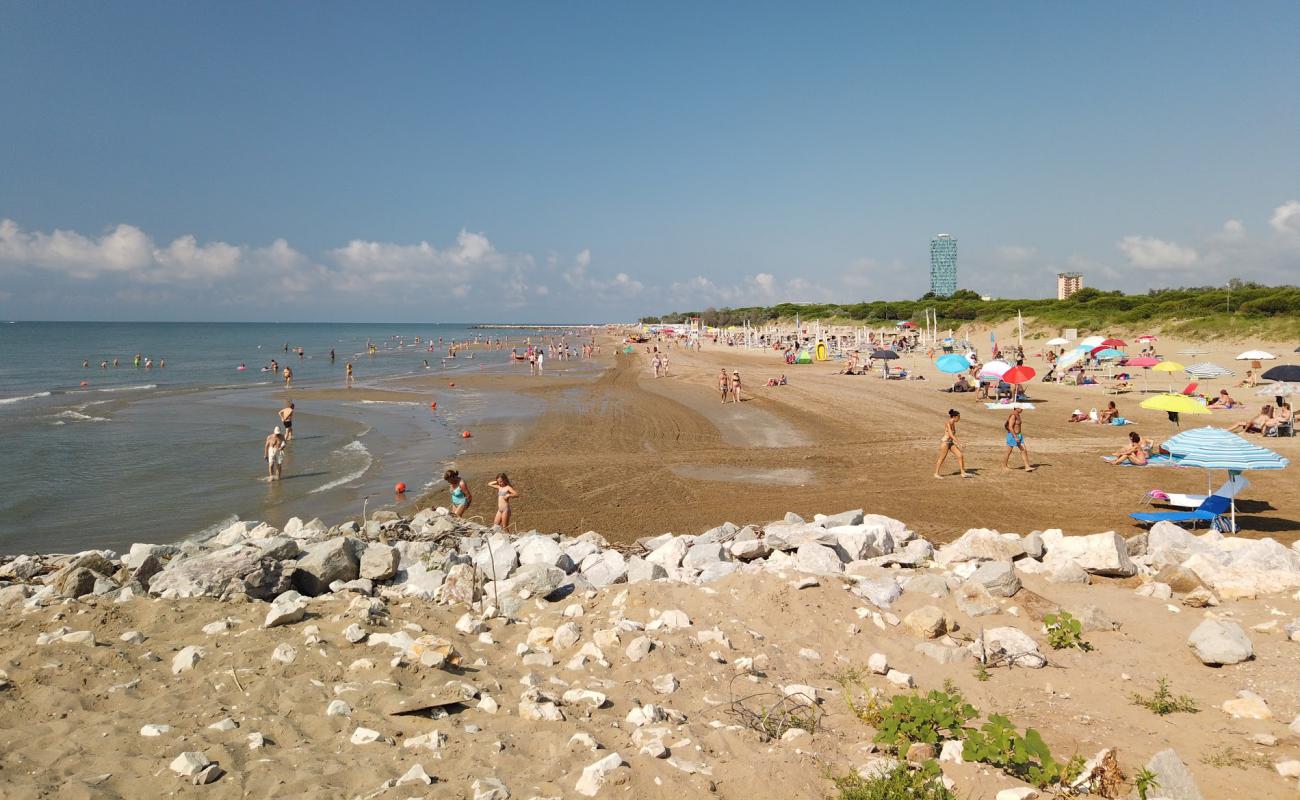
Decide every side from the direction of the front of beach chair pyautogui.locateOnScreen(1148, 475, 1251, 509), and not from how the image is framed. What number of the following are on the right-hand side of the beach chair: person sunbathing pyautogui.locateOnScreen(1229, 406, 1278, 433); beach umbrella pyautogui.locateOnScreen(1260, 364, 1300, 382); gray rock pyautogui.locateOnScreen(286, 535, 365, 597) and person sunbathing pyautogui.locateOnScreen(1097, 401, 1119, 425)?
3

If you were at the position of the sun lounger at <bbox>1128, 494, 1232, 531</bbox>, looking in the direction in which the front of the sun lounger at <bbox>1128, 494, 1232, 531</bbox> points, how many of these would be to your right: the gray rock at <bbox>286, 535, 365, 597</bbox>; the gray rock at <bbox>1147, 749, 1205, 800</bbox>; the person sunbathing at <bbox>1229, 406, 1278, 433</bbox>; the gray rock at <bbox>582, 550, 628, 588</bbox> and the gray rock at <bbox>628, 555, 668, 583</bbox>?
1

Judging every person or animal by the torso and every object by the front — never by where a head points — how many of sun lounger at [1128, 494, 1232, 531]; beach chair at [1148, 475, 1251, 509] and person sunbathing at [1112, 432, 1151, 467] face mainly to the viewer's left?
3

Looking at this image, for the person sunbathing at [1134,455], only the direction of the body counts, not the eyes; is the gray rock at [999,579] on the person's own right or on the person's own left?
on the person's own left

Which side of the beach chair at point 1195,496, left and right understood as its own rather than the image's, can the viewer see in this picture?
left

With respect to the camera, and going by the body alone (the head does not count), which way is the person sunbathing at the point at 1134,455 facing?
to the viewer's left

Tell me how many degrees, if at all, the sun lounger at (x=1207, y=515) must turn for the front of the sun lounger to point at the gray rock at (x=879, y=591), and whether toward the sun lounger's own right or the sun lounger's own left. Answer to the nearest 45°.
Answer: approximately 90° to the sun lounger's own left

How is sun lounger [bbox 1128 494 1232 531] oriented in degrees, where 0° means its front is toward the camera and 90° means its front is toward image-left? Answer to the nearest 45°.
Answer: approximately 90°

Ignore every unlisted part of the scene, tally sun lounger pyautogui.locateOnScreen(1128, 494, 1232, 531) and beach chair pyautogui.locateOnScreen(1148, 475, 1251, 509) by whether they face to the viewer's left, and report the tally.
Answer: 2

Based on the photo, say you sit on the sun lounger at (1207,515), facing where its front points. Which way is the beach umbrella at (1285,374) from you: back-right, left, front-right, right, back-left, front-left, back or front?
right
